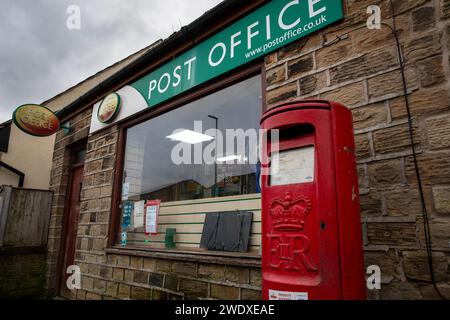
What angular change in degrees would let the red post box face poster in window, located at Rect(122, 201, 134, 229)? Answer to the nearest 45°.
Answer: approximately 90° to its right

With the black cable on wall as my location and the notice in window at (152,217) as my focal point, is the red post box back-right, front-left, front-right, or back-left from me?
front-left

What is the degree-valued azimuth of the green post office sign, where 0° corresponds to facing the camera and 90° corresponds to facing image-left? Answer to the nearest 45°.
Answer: approximately 45°

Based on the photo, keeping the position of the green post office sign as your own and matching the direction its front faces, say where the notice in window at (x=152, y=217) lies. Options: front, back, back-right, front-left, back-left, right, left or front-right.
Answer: right

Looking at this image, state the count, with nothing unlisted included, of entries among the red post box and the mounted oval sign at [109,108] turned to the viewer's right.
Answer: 0

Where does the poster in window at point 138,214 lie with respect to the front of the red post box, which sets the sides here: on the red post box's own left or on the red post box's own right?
on the red post box's own right

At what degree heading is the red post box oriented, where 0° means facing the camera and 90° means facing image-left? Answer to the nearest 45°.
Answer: approximately 45°

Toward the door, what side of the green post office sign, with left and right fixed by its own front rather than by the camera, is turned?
right

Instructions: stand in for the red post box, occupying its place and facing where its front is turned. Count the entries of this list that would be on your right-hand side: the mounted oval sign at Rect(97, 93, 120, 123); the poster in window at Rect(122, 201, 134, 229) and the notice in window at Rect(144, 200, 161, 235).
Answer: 3

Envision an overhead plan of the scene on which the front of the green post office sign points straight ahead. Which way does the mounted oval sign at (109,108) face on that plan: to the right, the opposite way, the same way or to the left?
the same way

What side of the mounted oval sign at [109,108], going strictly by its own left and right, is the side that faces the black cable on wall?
left

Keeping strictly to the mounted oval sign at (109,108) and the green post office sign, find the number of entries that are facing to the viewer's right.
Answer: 0

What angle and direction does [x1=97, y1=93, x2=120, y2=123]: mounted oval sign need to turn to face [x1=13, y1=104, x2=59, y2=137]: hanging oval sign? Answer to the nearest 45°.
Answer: approximately 90° to its right

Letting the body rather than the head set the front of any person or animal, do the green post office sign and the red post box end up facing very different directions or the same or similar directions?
same or similar directions

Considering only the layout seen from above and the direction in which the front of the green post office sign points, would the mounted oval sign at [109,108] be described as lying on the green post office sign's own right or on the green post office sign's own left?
on the green post office sign's own right
